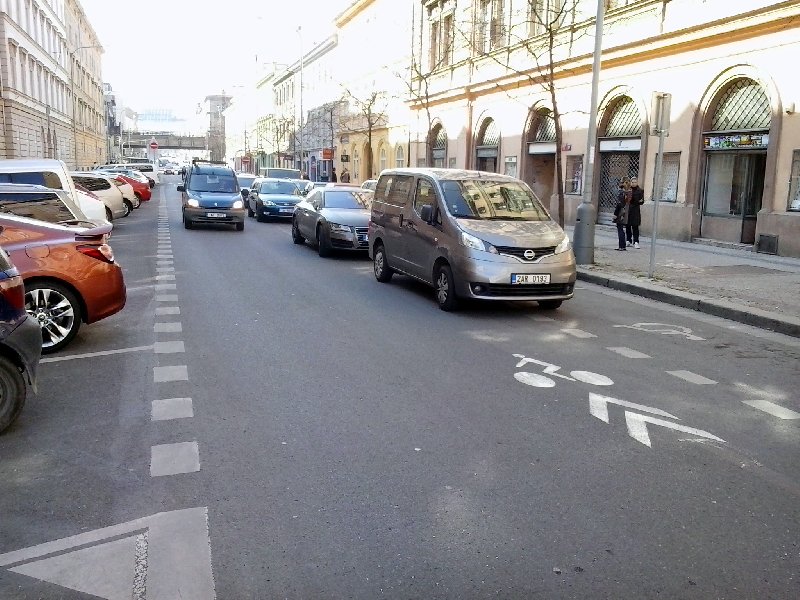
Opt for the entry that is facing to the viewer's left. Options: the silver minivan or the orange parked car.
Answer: the orange parked car

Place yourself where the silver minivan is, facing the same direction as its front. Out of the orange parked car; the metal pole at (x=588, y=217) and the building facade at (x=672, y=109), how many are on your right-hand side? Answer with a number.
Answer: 1

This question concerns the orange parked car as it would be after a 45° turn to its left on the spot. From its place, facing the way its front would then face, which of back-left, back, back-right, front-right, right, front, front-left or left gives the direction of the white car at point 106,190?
back-right

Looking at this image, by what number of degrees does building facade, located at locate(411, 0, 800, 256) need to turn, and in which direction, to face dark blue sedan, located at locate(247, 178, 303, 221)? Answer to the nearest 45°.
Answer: approximately 45° to its right

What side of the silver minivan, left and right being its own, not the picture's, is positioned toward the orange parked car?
right

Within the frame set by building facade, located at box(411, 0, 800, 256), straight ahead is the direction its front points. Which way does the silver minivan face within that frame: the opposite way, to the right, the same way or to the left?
to the left

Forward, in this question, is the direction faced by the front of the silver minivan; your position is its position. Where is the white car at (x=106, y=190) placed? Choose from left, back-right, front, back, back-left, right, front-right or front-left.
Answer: back

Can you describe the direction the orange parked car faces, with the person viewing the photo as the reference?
facing to the left of the viewer

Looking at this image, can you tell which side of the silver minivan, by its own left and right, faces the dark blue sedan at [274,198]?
back

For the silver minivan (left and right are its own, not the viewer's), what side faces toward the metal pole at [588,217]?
left

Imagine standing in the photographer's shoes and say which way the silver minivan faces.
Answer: facing the viewer and to the right of the viewer

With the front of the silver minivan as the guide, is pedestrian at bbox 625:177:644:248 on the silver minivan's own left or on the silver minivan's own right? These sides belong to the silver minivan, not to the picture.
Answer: on the silver minivan's own left

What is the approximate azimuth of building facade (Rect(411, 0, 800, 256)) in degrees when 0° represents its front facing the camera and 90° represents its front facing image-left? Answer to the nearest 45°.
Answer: approximately 45°

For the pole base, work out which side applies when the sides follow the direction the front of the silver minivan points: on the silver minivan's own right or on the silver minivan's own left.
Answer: on the silver minivan's own left

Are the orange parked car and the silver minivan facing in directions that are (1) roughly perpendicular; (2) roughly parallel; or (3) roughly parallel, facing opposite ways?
roughly perpendicular
